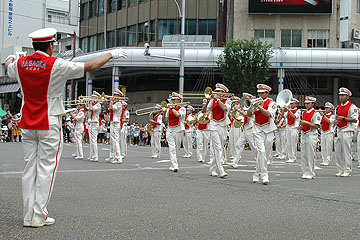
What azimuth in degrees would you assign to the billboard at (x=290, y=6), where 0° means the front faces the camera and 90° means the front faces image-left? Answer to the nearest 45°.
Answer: approximately 0°

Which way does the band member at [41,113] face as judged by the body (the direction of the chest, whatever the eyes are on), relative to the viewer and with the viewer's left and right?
facing away from the viewer and to the right of the viewer

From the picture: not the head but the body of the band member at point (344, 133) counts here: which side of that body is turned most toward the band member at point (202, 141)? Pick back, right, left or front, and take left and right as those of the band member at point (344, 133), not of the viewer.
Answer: right

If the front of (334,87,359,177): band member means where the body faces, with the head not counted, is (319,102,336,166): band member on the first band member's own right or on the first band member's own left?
on the first band member's own right

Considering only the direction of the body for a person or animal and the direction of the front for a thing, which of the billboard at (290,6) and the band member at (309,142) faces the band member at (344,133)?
the billboard

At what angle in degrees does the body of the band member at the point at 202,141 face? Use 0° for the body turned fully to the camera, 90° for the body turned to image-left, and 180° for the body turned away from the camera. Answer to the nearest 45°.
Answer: approximately 45°

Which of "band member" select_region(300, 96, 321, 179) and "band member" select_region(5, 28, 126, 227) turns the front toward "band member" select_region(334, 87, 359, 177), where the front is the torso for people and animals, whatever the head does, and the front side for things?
"band member" select_region(5, 28, 126, 227)

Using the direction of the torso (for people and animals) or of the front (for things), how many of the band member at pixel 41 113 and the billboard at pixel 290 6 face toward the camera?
1

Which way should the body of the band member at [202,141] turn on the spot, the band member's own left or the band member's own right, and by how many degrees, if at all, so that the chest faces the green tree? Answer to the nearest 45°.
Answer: approximately 135° to the band member's own right

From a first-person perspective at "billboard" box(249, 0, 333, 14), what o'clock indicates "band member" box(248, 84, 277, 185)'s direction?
The band member is roughly at 12 o'clock from the billboard.

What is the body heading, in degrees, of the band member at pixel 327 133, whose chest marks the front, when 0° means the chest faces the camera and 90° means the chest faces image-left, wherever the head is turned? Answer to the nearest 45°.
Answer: approximately 45°

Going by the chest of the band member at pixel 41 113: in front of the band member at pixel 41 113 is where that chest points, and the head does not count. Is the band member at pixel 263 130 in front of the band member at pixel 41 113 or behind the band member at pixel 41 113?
in front

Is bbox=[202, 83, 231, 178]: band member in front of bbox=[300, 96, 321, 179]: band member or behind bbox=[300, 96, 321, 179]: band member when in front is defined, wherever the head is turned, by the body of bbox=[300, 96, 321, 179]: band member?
in front

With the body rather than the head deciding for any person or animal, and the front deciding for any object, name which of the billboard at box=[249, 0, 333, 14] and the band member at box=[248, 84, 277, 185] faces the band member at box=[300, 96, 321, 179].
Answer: the billboard

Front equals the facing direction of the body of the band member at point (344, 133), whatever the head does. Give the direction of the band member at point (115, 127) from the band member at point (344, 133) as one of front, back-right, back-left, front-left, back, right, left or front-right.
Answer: front-right
